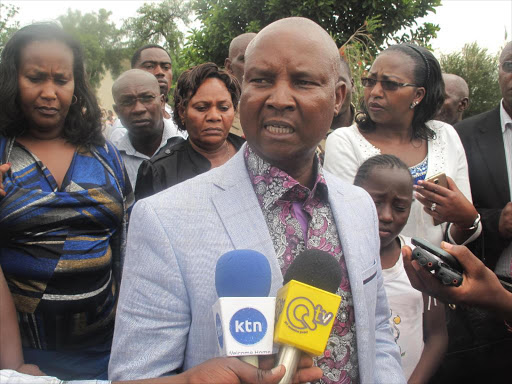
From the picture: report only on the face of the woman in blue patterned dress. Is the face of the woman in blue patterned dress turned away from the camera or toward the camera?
toward the camera

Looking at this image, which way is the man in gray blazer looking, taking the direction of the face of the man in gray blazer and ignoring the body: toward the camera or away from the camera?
toward the camera

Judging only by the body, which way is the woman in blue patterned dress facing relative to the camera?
toward the camera

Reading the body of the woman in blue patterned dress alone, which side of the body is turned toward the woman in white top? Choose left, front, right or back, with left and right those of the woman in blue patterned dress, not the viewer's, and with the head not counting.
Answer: left

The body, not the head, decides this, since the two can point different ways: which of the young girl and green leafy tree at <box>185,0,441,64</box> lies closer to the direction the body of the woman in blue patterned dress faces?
the young girl

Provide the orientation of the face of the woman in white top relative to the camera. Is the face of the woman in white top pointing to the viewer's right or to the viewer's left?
to the viewer's left

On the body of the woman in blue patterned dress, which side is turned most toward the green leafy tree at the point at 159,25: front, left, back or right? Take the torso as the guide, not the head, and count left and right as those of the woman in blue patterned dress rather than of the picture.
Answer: back

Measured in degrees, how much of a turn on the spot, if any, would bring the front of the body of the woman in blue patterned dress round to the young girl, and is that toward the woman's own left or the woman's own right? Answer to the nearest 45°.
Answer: approximately 90° to the woman's own left

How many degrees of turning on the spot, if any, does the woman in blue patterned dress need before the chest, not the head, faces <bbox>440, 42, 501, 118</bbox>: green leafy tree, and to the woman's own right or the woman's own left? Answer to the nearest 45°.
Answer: approximately 135° to the woman's own left
